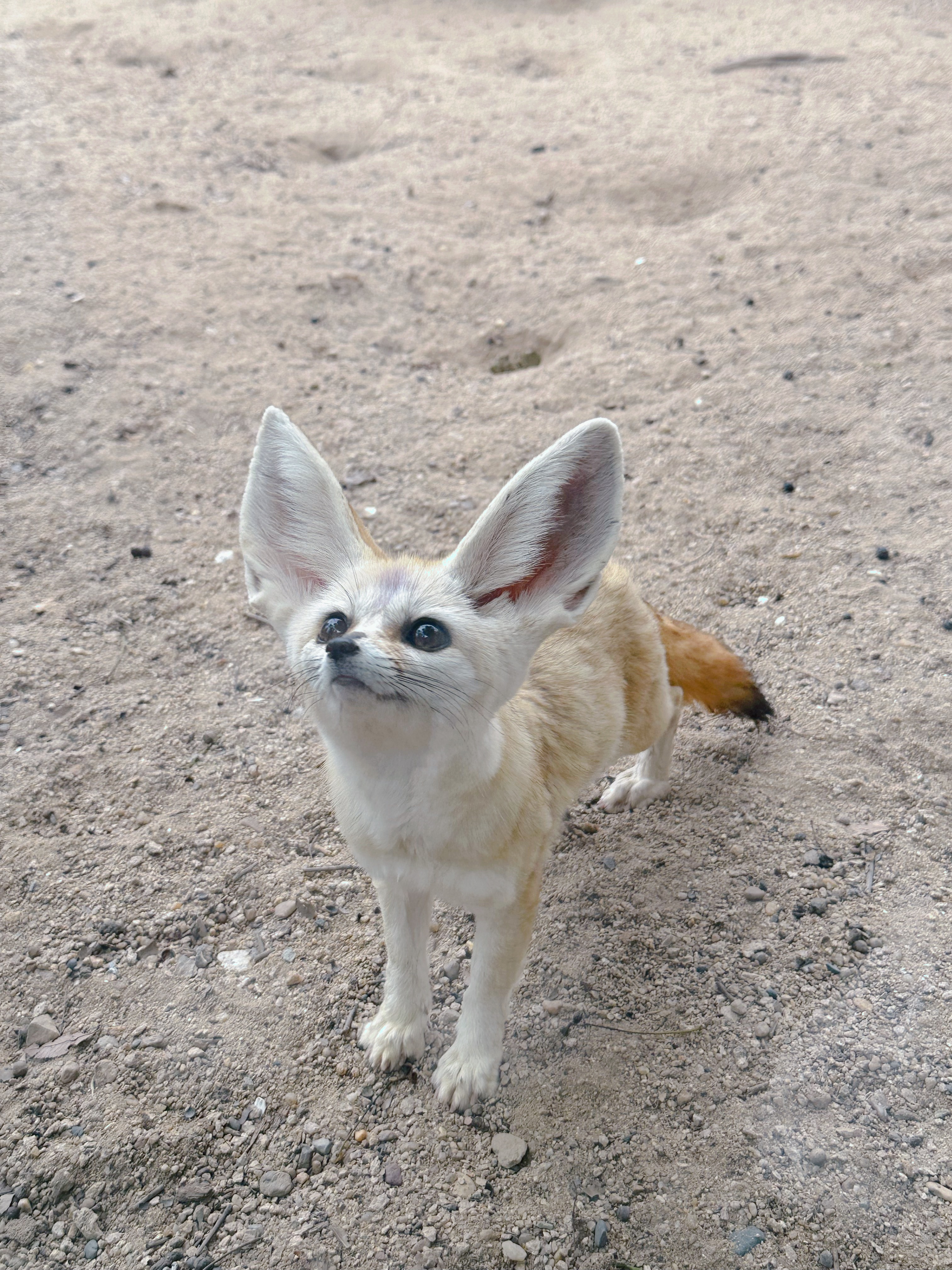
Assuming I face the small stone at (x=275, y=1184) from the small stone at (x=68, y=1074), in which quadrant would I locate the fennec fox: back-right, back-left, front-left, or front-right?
front-left

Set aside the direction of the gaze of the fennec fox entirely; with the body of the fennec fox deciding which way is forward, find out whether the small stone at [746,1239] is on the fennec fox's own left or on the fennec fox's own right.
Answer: on the fennec fox's own left

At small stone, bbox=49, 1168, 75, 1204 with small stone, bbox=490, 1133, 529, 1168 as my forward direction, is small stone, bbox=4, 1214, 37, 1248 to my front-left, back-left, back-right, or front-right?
back-right

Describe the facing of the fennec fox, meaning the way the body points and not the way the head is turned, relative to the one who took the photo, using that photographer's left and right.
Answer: facing the viewer and to the left of the viewer

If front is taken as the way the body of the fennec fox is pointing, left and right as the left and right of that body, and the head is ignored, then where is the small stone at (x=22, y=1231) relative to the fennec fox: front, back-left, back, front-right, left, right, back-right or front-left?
front

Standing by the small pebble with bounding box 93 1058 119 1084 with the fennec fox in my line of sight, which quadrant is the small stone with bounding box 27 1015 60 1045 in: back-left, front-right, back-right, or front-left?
back-left
